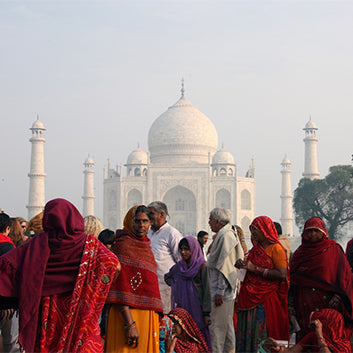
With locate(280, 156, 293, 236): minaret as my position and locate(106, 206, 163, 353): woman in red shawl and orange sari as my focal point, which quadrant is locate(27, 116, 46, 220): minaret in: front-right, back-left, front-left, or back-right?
front-right

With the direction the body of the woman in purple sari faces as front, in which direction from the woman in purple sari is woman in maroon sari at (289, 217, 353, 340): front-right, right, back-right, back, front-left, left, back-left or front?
left

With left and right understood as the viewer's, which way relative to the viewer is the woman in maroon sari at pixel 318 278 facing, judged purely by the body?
facing the viewer

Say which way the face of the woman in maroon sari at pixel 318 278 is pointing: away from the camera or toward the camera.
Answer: toward the camera

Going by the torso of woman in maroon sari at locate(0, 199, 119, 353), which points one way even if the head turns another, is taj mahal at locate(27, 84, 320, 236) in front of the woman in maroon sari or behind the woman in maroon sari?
in front

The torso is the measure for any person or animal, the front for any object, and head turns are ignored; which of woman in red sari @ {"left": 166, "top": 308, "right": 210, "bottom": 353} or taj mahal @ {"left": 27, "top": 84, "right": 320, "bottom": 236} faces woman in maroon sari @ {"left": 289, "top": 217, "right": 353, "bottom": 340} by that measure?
the taj mahal

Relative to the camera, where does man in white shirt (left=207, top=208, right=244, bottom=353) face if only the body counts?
to the viewer's left

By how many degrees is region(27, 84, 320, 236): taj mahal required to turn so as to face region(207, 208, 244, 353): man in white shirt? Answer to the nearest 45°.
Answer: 0° — it already faces them

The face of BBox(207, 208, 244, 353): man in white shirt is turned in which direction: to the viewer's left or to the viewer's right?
to the viewer's left

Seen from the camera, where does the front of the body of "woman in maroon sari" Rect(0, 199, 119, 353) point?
away from the camera

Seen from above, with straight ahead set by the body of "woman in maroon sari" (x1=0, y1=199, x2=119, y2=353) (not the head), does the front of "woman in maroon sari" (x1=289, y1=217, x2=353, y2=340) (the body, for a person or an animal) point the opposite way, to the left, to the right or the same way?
the opposite way

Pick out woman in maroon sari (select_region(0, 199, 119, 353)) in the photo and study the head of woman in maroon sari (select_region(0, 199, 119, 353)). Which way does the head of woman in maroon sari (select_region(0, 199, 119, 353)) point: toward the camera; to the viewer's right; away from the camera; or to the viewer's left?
away from the camera

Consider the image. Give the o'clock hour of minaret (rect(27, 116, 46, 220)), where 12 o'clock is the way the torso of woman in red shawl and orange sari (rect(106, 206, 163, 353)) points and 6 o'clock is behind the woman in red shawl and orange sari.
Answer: The minaret is roughly at 7 o'clock from the woman in red shawl and orange sari.

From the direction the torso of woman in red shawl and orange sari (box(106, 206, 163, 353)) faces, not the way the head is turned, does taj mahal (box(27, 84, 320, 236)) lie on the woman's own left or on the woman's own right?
on the woman's own left

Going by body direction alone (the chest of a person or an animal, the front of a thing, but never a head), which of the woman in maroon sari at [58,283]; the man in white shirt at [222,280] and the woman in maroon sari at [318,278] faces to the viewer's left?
the man in white shirt
